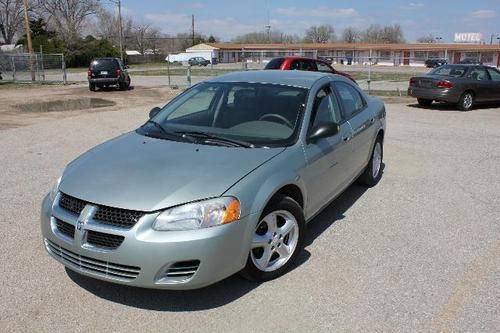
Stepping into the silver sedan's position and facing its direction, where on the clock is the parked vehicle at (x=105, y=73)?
The parked vehicle is roughly at 4 o'clock from the silver sedan.

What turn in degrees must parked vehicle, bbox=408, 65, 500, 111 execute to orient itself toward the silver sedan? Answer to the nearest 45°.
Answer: approximately 135° to its right

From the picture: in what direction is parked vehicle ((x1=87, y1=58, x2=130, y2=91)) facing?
away from the camera

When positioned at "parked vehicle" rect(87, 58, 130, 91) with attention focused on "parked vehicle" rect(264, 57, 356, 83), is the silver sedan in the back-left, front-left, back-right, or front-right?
front-right

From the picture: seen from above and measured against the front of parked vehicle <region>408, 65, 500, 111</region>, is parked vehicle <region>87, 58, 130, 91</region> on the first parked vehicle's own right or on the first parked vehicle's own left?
on the first parked vehicle's own left

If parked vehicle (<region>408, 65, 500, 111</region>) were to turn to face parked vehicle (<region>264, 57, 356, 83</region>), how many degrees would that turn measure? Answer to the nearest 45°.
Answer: approximately 135° to its left

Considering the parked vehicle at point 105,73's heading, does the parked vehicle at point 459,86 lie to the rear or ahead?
to the rear

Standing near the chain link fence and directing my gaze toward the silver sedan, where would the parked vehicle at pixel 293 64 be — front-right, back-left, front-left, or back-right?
front-left

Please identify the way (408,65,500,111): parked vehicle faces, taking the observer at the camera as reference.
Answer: facing away from the viewer and to the right of the viewer

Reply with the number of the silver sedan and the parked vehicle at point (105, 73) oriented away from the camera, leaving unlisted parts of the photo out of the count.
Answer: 1

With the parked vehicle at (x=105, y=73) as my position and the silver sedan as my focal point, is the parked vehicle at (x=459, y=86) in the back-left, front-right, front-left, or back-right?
front-left

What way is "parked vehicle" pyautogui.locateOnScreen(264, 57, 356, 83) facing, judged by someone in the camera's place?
facing away from the viewer and to the right of the viewer

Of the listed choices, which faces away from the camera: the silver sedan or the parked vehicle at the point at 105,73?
the parked vehicle

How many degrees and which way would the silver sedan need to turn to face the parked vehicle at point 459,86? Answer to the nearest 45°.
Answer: approximately 180°

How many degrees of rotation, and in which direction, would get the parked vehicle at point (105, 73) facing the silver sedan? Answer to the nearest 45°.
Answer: approximately 180°
